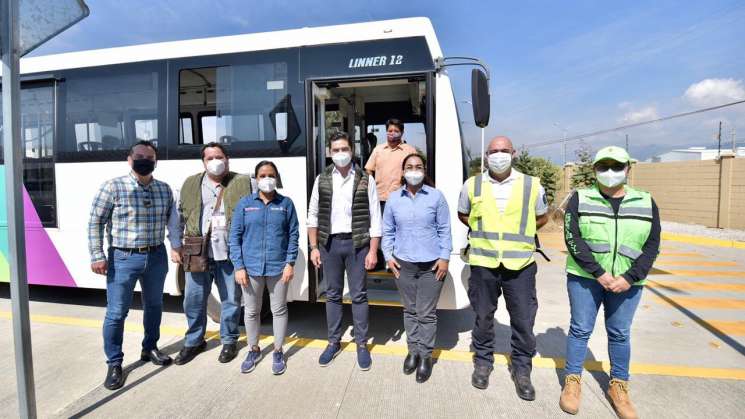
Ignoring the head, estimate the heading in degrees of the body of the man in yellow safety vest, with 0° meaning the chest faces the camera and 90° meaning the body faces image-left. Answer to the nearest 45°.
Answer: approximately 0°

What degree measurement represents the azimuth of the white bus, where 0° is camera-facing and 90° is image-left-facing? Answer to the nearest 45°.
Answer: approximately 270°

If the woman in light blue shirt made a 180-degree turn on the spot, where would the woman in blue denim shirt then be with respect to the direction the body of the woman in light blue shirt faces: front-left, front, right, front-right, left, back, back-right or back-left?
left

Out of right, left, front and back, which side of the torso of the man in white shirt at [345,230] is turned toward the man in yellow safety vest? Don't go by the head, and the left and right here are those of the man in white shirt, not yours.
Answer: left

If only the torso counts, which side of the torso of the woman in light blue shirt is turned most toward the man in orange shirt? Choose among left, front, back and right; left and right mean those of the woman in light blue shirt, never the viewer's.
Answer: back

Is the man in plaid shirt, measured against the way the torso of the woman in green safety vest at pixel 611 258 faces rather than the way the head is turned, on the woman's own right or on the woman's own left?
on the woman's own right

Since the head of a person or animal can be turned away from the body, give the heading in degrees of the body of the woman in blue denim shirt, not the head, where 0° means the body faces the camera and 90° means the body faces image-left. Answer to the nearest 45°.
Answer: approximately 0°

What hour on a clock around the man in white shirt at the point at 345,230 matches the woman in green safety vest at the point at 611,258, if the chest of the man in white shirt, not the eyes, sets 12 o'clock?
The woman in green safety vest is roughly at 10 o'clock from the man in white shirt.
